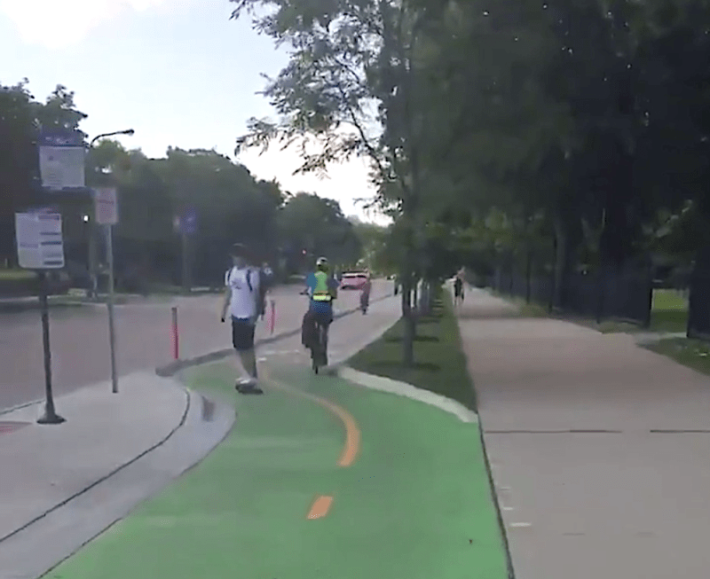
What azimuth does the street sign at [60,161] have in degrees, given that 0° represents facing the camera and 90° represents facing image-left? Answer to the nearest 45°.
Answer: approximately 0°

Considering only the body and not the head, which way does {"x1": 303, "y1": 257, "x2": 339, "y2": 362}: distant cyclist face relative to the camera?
away from the camera
